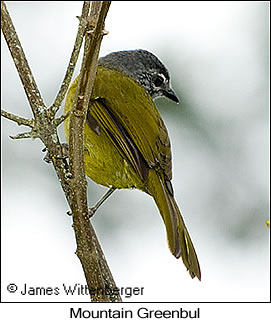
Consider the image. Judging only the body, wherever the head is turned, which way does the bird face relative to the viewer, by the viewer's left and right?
facing away from the viewer and to the left of the viewer

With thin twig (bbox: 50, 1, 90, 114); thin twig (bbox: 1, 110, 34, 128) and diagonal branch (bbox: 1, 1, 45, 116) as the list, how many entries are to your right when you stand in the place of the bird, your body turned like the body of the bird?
0

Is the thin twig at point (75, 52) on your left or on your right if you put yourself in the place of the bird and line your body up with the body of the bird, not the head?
on your left

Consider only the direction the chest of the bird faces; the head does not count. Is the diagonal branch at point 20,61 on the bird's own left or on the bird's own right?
on the bird's own left
